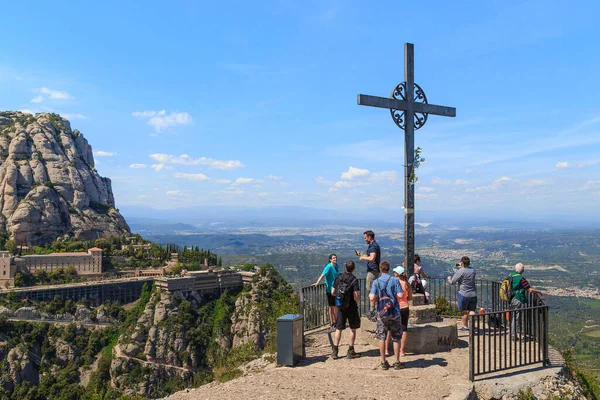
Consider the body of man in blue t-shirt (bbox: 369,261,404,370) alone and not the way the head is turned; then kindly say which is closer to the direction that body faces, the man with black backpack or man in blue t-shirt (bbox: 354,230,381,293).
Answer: the man in blue t-shirt

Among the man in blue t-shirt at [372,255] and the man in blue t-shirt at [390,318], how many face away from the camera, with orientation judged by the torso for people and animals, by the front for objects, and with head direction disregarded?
1

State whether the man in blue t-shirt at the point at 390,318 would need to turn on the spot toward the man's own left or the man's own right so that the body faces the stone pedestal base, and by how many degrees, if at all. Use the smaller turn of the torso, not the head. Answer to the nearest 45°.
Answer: approximately 45° to the man's own right

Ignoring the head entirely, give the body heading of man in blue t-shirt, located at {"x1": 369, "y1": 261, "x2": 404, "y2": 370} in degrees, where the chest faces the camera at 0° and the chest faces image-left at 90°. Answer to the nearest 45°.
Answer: approximately 180°

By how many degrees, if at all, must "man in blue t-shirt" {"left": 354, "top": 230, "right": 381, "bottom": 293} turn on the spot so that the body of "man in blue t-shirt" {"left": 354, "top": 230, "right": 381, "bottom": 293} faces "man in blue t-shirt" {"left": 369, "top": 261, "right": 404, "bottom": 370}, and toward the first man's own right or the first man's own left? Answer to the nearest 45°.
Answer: approximately 90° to the first man's own left

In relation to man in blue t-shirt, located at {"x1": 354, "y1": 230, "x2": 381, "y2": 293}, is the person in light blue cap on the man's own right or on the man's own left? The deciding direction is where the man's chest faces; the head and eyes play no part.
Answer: on the man's own left

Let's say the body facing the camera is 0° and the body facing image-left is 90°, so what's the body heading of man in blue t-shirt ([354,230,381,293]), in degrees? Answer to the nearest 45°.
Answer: approximately 90°

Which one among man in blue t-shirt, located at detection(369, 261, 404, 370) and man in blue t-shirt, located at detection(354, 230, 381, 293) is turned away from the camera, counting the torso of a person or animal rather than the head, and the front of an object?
man in blue t-shirt, located at detection(369, 261, 404, 370)
